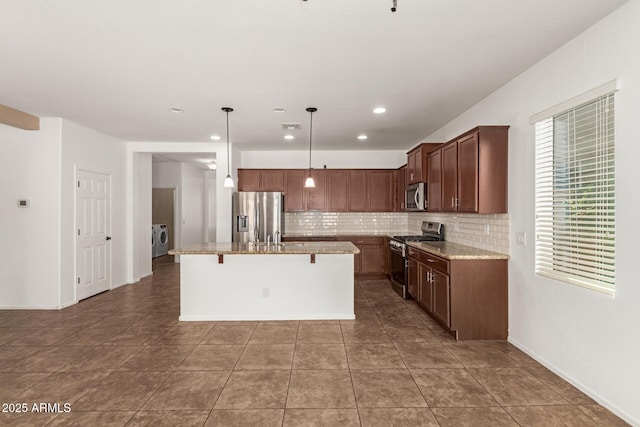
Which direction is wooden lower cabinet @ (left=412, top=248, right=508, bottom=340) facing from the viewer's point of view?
to the viewer's left

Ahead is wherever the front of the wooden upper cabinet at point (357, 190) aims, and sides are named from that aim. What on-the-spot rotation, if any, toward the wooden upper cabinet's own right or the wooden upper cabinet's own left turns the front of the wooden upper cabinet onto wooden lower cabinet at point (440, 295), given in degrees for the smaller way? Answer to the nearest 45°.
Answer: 0° — it already faces it

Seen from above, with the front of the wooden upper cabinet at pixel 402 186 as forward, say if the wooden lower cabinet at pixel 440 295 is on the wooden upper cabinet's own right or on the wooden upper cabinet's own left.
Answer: on the wooden upper cabinet's own left

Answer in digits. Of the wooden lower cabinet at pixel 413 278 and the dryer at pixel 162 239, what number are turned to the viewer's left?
1

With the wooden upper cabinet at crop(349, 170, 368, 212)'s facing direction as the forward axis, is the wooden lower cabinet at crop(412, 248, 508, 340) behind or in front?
in front

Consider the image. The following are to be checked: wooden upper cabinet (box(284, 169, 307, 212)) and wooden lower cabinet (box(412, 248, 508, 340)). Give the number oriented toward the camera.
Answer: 1

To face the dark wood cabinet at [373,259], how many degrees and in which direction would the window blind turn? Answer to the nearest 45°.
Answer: approximately 90° to its right

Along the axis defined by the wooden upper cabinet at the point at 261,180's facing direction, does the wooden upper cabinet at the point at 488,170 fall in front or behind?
in front

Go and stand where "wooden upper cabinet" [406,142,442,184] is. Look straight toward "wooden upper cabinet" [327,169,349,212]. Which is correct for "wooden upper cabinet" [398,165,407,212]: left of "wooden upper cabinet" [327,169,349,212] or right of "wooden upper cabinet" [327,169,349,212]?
right

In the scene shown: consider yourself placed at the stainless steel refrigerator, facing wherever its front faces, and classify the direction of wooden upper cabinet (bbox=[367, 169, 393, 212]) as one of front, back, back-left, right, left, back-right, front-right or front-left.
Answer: left

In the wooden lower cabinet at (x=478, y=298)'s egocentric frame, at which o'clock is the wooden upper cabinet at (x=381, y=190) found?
The wooden upper cabinet is roughly at 2 o'clock from the wooden lower cabinet.
